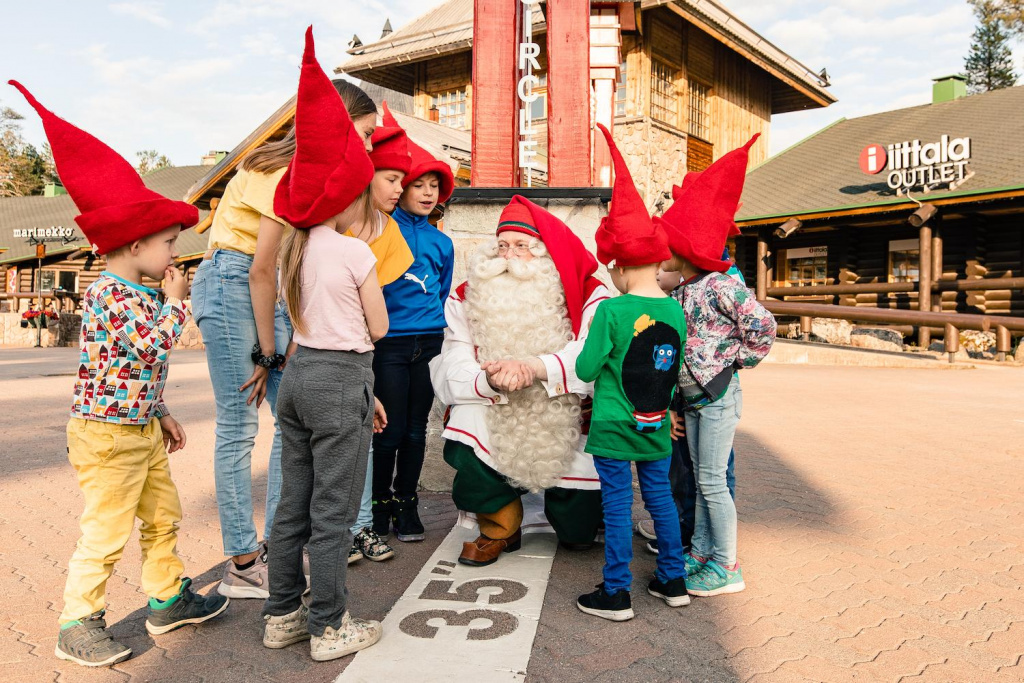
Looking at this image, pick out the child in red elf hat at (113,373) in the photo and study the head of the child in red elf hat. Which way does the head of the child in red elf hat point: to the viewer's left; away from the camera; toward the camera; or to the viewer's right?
to the viewer's right

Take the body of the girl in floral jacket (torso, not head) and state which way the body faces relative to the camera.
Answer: to the viewer's left

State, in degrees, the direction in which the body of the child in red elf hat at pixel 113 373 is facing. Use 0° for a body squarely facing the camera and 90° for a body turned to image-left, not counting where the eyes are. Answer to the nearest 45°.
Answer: approximately 270°

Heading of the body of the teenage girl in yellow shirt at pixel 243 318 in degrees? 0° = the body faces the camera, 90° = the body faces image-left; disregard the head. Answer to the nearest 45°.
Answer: approximately 270°

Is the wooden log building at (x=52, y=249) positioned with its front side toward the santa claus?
yes

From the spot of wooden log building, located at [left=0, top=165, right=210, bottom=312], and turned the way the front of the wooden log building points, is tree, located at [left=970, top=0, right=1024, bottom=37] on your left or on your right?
on your left

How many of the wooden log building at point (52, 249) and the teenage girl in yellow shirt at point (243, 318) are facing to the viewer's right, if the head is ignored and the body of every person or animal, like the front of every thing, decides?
1

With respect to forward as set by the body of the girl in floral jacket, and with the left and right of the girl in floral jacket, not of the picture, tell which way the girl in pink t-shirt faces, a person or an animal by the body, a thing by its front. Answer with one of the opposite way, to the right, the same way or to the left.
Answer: to the right

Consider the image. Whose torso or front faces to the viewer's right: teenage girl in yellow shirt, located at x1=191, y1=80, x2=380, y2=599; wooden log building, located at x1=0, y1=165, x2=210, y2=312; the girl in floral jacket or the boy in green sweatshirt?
the teenage girl in yellow shirt

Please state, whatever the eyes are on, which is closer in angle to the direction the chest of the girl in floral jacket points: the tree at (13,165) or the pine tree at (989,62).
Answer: the tree

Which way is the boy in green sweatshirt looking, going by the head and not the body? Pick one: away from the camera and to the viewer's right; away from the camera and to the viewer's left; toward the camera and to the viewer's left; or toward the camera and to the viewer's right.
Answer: away from the camera and to the viewer's left

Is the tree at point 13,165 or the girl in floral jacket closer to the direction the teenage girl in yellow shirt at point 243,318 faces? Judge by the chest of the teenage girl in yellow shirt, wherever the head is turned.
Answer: the girl in floral jacket

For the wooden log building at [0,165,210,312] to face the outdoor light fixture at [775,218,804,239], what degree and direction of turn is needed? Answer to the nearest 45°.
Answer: approximately 45° to its left
